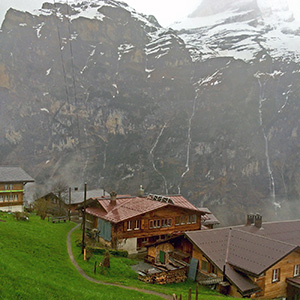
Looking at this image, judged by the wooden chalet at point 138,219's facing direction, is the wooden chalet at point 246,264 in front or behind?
in front

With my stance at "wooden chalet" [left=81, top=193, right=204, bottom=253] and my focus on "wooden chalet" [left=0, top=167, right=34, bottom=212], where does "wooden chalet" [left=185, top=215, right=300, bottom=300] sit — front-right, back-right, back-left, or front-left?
back-left

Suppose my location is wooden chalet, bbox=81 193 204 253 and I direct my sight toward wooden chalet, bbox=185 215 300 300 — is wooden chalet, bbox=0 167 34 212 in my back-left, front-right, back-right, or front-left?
back-right

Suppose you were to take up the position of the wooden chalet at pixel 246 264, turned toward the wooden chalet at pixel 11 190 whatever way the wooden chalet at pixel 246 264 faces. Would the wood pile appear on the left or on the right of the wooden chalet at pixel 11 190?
left
